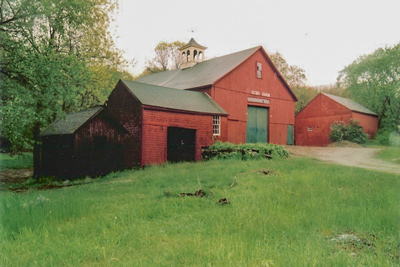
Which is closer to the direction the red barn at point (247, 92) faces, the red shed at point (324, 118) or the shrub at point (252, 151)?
the shrub

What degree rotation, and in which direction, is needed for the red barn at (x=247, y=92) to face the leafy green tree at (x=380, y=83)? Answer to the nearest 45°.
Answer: approximately 90° to its left

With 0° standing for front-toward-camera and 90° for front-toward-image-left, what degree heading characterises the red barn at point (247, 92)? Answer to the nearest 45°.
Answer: approximately 315°

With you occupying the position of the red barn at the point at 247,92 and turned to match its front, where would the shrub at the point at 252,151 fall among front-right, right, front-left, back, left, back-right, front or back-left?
front-right

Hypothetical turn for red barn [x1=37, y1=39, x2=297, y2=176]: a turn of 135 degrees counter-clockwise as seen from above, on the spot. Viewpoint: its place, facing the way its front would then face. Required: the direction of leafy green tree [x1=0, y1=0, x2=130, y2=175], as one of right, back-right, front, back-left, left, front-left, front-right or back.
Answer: back-left

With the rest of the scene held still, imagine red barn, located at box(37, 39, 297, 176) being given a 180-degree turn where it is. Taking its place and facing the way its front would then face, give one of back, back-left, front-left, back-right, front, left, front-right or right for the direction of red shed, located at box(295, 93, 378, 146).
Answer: right

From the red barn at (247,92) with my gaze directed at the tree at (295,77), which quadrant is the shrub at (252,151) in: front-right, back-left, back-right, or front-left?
back-right

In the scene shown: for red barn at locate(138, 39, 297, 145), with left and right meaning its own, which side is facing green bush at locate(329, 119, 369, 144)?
left

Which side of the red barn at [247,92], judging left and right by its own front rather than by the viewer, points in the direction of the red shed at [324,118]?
left
